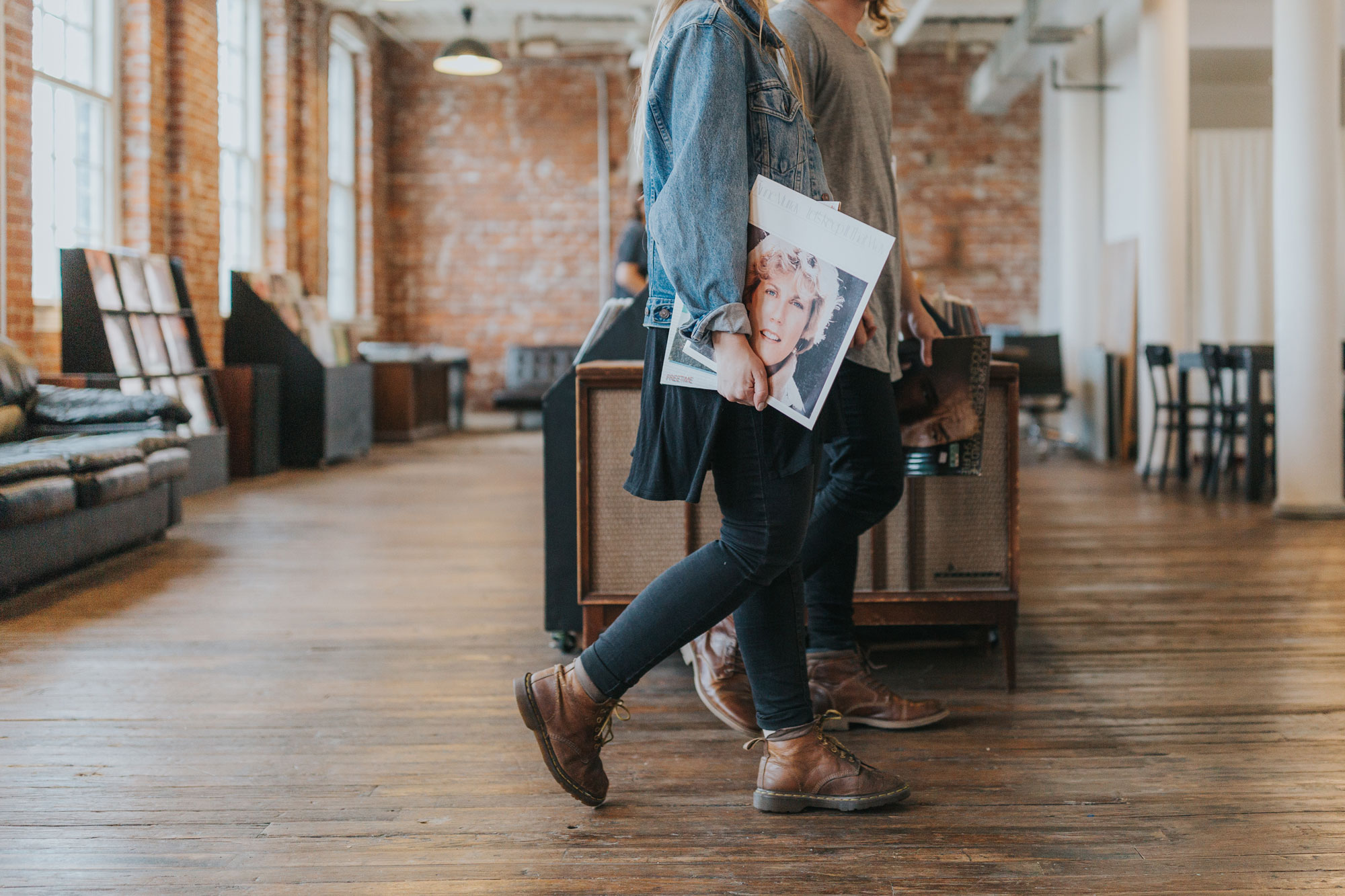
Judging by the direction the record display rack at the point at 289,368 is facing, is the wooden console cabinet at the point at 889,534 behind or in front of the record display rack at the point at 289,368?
in front

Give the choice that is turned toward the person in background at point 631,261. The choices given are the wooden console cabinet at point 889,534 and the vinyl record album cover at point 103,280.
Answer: the vinyl record album cover

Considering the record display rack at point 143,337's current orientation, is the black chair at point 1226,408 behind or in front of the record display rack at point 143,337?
in front

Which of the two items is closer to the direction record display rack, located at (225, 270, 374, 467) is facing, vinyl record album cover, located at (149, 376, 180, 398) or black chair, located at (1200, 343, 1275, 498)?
the black chair

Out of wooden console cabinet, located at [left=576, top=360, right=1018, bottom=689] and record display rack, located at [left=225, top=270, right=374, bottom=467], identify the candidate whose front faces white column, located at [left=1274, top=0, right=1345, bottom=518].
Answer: the record display rack

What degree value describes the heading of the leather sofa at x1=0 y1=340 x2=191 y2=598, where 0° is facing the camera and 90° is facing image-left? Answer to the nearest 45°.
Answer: approximately 315°
